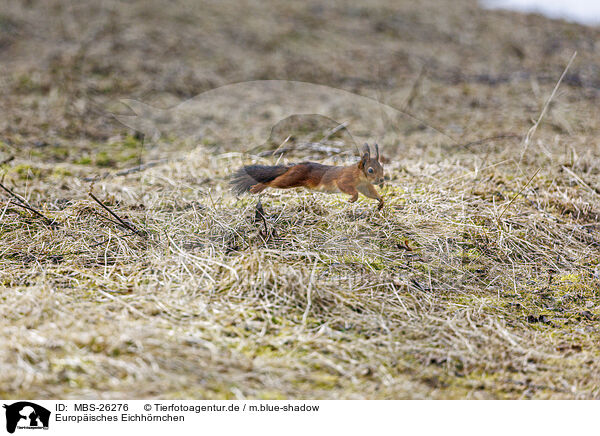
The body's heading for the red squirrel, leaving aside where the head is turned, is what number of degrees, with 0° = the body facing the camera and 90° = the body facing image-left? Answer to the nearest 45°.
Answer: approximately 270°
